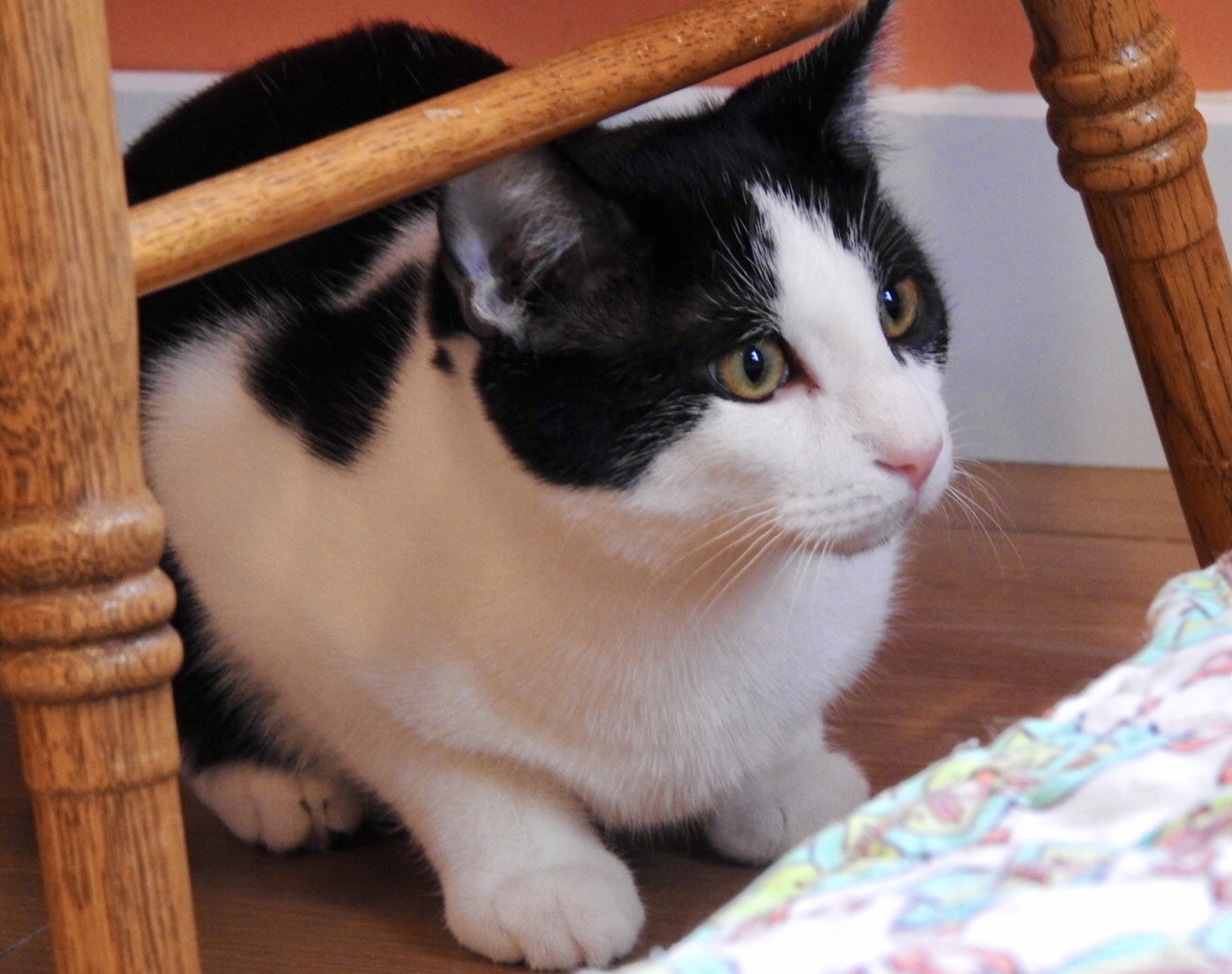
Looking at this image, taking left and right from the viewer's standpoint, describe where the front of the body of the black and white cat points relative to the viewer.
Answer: facing the viewer and to the right of the viewer
